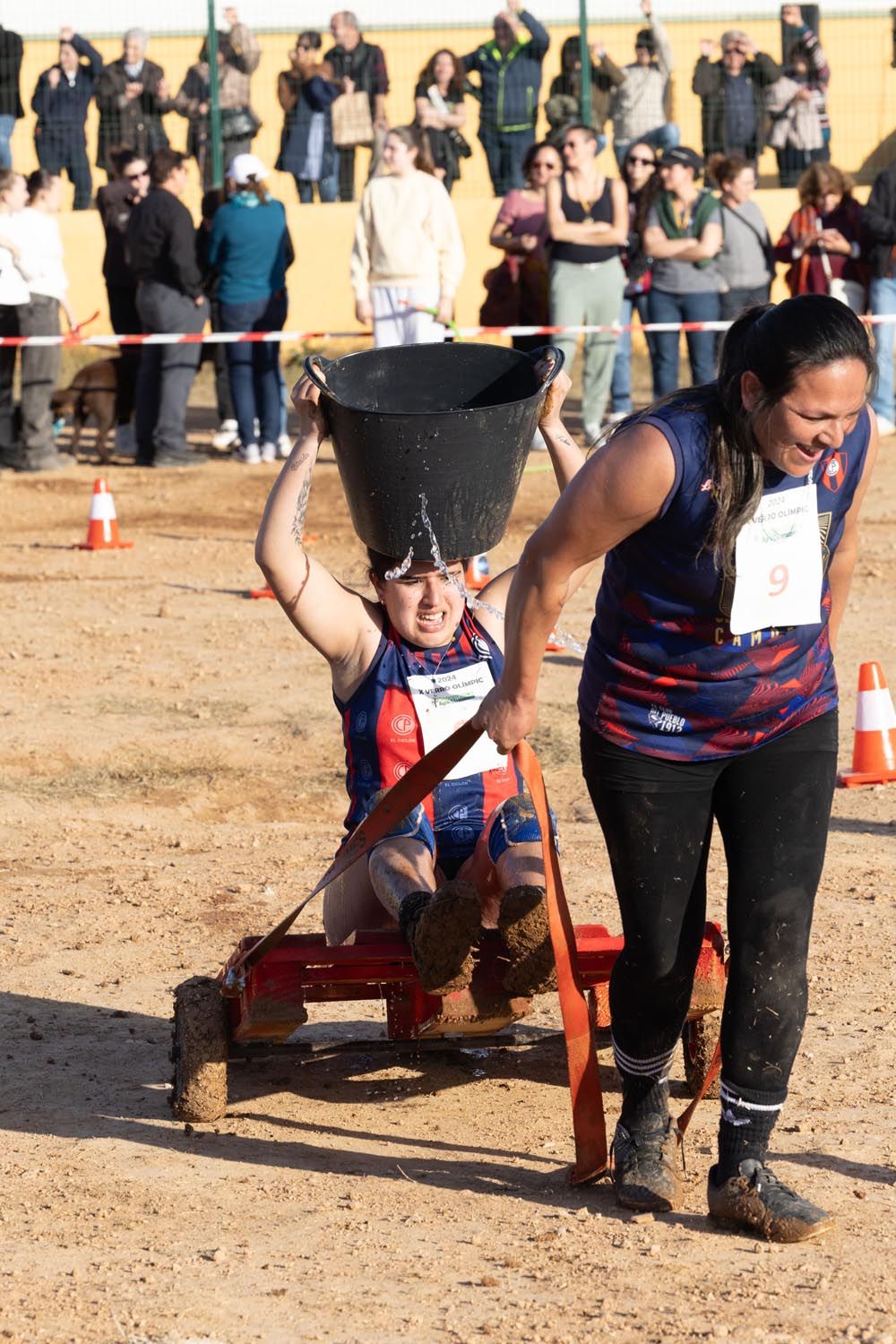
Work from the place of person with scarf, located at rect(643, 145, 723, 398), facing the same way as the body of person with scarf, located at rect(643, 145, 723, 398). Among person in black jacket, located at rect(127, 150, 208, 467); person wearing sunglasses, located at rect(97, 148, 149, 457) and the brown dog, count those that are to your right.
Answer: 3

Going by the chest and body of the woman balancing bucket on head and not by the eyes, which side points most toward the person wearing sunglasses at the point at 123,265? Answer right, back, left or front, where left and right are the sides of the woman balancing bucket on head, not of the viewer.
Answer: back

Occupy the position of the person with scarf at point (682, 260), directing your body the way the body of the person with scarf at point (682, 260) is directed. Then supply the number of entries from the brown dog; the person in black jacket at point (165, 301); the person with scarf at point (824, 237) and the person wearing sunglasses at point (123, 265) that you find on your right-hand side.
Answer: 3

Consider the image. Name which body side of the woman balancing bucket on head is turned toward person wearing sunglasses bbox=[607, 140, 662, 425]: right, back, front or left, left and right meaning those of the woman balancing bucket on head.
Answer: back

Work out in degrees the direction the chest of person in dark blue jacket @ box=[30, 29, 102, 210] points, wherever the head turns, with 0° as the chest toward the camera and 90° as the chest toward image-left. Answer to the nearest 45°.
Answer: approximately 0°

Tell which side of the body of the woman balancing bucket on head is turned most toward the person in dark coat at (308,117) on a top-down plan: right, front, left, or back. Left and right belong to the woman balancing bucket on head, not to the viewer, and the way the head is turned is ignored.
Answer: back

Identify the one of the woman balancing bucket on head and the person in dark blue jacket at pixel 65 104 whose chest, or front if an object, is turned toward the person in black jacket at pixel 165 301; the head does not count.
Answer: the person in dark blue jacket at pixel 65 104

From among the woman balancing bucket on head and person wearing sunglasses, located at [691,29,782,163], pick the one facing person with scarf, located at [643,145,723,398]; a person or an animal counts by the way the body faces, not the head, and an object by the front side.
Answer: the person wearing sunglasses
